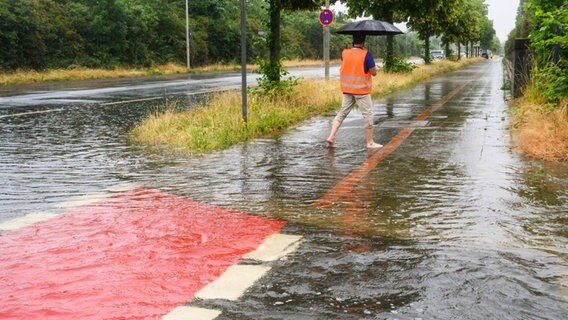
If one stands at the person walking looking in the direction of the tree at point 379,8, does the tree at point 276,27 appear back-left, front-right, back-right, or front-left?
front-left

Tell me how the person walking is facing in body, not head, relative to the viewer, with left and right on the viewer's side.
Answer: facing away from the viewer and to the right of the viewer

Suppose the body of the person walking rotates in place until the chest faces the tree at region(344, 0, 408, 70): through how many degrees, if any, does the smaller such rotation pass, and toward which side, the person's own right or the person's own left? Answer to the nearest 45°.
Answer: approximately 45° to the person's own left

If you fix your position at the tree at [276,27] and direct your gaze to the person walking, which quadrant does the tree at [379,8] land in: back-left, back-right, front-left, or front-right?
back-left

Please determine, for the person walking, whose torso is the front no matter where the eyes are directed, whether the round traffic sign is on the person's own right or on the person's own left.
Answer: on the person's own left

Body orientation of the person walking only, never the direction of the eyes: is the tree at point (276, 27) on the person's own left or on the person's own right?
on the person's own left
